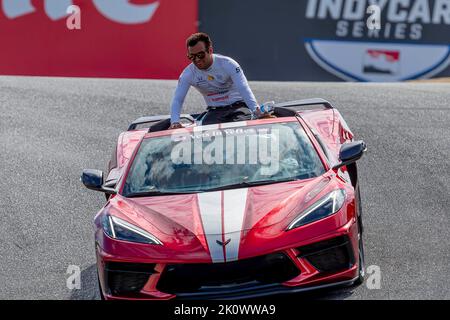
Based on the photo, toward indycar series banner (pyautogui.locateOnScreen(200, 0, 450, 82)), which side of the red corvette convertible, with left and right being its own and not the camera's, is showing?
back

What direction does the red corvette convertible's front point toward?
toward the camera

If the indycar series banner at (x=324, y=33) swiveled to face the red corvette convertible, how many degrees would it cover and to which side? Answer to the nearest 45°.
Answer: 0° — it already faces it

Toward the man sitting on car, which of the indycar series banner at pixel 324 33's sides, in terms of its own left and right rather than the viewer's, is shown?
front

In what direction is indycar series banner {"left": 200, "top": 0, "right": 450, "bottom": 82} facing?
toward the camera

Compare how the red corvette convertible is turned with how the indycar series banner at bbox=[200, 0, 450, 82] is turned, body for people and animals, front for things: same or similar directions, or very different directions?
same or similar directions

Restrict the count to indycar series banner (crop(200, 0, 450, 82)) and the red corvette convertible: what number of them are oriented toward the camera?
2
